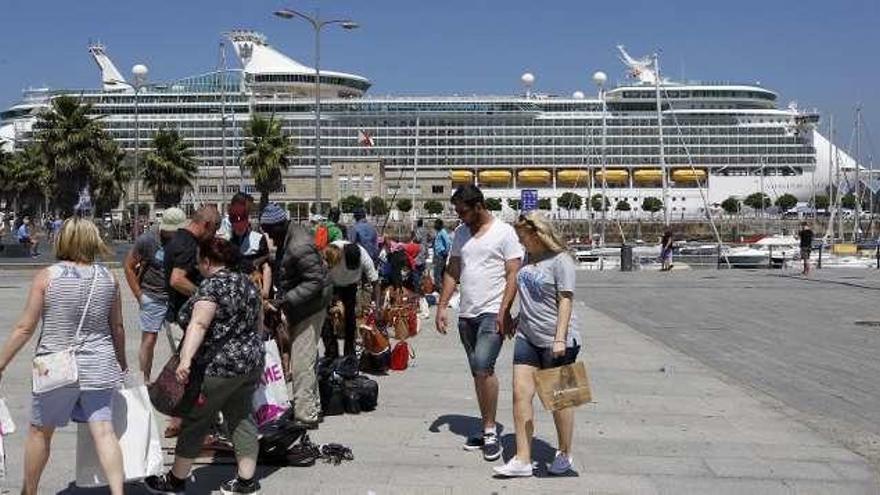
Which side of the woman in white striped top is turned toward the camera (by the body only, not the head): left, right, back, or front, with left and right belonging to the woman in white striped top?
back

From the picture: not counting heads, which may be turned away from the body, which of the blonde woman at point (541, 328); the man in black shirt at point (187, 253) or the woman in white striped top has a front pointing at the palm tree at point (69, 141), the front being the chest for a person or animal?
the woman in white striped top

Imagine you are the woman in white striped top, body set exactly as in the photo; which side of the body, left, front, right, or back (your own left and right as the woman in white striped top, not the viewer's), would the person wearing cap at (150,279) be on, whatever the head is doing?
front

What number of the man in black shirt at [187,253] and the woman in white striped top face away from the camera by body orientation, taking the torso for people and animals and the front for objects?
1

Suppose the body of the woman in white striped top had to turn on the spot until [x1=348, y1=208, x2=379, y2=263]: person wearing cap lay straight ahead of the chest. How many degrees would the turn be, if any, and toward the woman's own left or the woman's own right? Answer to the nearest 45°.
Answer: approximately 45° to the woman's own right

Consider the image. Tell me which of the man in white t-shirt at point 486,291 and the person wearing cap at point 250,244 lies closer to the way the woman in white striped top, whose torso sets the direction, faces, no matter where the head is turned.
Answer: the person wearing cap

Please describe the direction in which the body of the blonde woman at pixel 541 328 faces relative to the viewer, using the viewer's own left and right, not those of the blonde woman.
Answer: facing the viewer and to the left of the viewer

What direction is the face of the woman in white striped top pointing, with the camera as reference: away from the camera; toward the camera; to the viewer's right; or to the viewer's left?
away from the camera

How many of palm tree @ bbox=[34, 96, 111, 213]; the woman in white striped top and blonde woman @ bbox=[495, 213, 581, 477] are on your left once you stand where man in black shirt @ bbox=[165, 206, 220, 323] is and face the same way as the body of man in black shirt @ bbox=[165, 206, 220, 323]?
1

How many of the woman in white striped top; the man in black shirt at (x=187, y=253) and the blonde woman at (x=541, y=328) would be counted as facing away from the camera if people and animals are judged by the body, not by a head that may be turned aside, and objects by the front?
1

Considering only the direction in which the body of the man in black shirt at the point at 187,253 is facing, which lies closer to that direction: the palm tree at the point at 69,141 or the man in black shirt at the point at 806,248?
the man in black shirt

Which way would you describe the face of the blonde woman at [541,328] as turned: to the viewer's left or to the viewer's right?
to the viewer's left

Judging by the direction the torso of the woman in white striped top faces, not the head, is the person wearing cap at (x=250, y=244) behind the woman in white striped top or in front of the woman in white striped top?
in front

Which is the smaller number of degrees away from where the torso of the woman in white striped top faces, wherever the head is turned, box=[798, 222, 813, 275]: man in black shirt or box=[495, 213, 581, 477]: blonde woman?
the man in black shirt

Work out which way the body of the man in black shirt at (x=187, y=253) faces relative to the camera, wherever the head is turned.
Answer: to the viewer's right

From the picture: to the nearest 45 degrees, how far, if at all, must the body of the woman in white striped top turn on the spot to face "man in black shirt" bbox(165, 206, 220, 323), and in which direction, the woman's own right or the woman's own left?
approximately 45° to the woman's own right

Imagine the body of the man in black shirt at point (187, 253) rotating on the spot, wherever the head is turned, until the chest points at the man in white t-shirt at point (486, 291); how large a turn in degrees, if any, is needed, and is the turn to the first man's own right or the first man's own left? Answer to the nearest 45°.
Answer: approximately 45° to the first man's own right

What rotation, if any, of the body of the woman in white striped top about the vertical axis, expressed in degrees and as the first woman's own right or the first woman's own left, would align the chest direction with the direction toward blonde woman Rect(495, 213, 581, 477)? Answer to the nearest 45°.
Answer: approximately 90° to the first woman's own right

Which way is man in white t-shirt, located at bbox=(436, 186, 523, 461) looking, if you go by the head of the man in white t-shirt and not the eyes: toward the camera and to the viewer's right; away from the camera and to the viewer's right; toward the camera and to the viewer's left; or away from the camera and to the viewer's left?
toward the camera and to the viewer's left

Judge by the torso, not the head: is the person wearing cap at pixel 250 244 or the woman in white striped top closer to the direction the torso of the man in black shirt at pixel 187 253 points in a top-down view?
the person wearing cap
